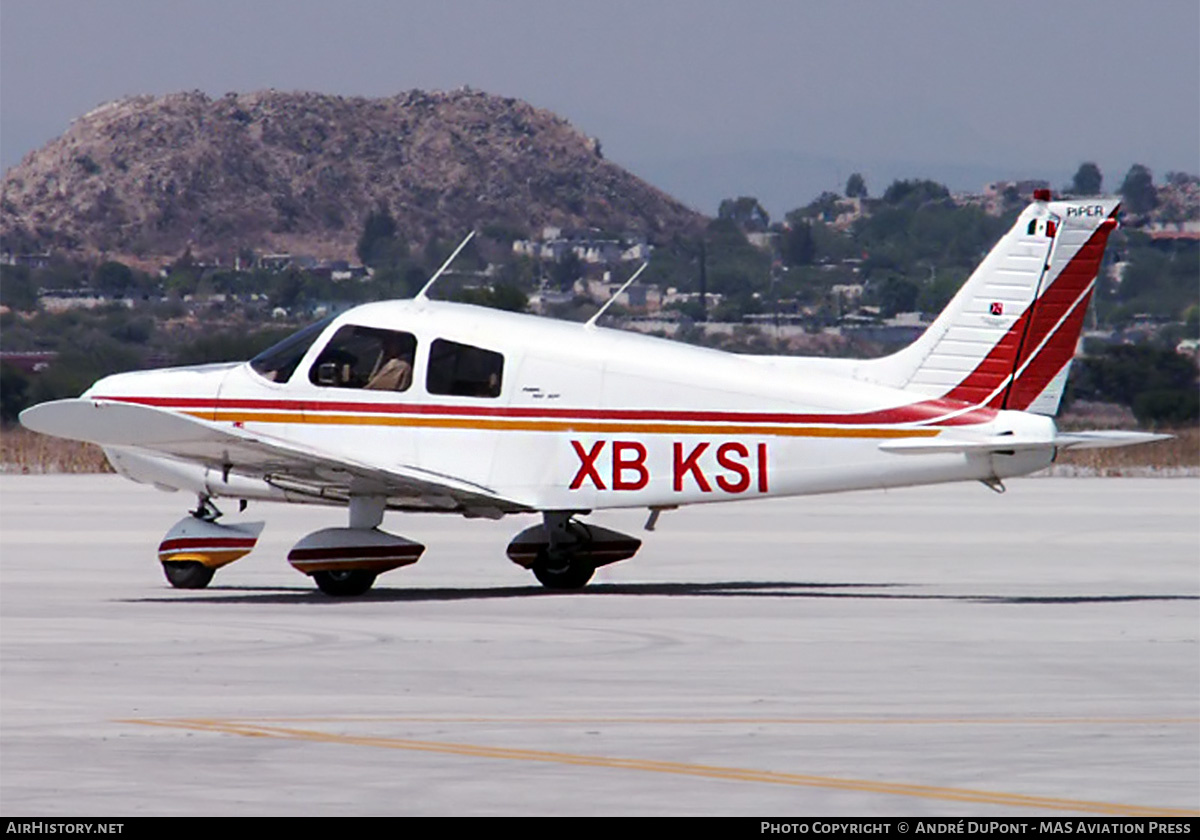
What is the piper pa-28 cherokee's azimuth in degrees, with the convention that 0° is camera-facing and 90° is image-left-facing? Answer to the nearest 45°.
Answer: approximately 135°
